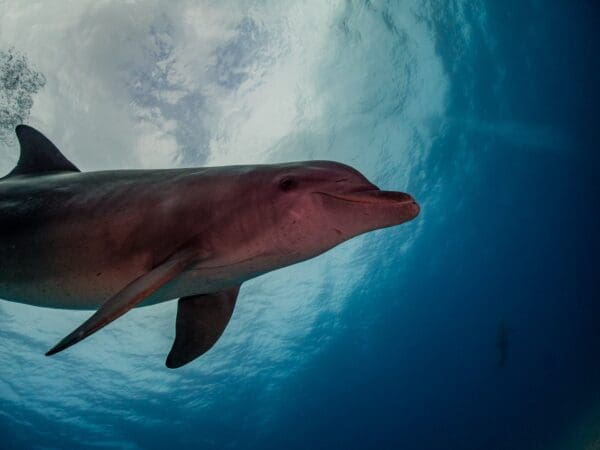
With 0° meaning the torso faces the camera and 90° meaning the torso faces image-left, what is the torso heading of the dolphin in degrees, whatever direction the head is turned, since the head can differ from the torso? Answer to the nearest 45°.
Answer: approximately 270°

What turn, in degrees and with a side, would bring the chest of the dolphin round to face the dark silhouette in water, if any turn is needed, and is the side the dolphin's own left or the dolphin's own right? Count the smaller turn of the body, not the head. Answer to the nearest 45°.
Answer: approximately 45° to the dolphin's own left
